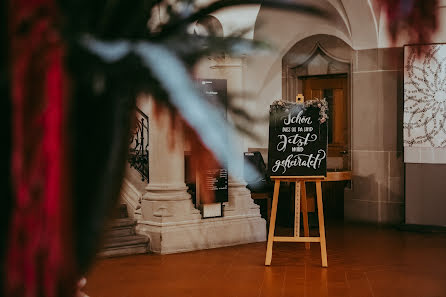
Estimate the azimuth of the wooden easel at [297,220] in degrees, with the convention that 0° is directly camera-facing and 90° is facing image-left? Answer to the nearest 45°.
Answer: approximately 0°
